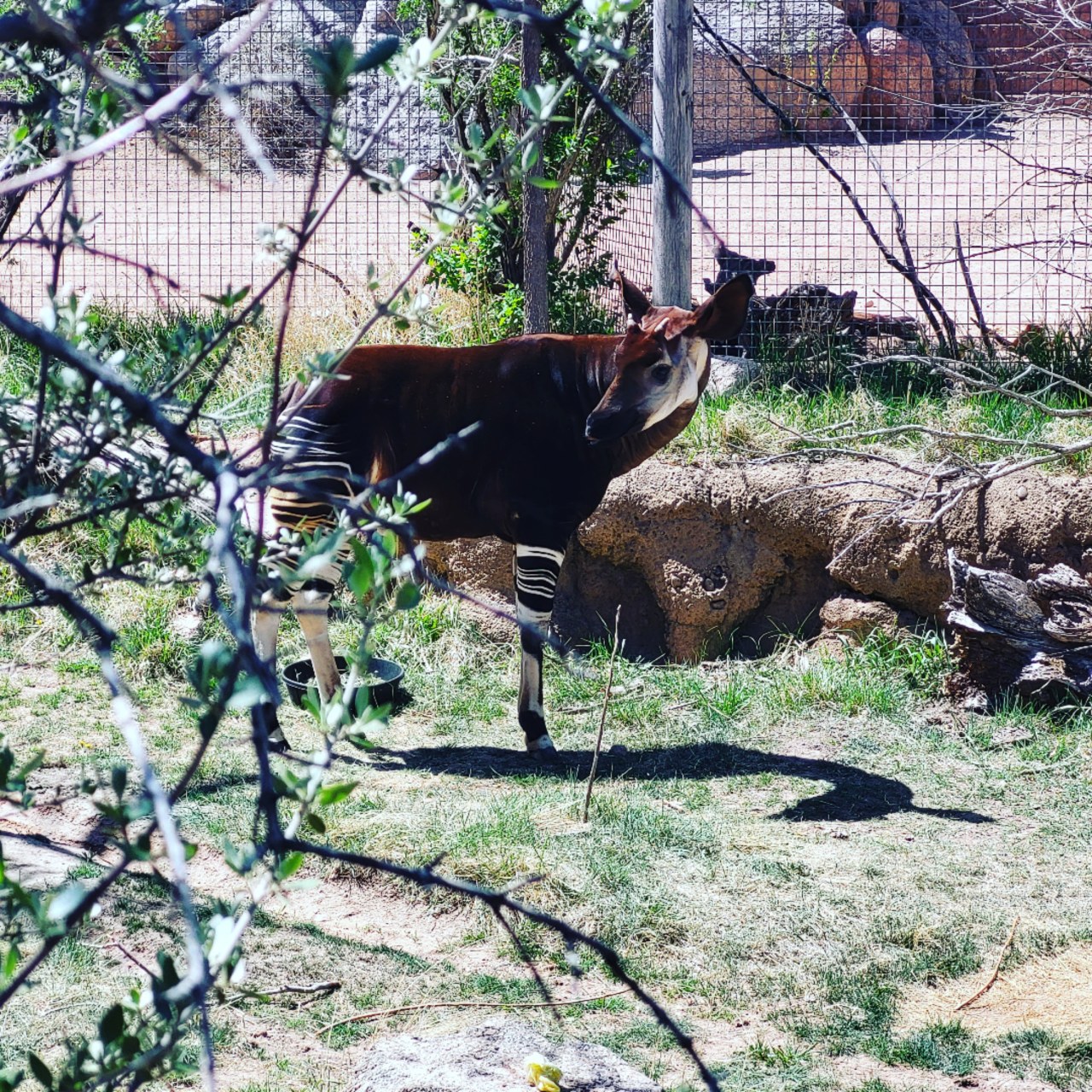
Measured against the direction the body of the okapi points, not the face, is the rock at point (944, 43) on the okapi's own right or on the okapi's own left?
on the okapi's own left

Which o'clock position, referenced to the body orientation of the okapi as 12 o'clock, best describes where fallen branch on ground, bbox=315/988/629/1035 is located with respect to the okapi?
The fallen branch on ground is roughly at 3 o'clock from the okapi.

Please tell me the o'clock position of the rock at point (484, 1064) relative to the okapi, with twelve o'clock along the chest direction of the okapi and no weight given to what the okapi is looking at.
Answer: The rock is roughly at 3 o'clock from the okapi.

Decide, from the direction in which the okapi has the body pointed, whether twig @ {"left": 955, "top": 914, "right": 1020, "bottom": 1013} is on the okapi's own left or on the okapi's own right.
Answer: on the okapi's own right

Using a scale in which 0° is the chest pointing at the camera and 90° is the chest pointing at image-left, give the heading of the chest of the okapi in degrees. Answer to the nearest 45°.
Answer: approximately 270°

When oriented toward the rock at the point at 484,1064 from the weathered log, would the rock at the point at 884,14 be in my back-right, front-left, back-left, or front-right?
back-right

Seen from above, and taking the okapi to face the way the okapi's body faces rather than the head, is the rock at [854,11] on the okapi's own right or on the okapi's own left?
on the okapi's own left

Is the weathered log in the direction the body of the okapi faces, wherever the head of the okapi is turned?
yes

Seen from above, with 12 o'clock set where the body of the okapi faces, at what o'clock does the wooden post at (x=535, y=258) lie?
The wooden post is roughly at 9 o'clock from the okapi.

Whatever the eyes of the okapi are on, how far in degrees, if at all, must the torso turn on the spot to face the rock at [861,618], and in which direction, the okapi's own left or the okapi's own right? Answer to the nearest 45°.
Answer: approximately 45° to the okapi's own left

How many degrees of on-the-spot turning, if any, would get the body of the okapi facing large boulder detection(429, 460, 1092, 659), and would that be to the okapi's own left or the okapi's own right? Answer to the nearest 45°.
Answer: approximately 45° to the okapi's own left
